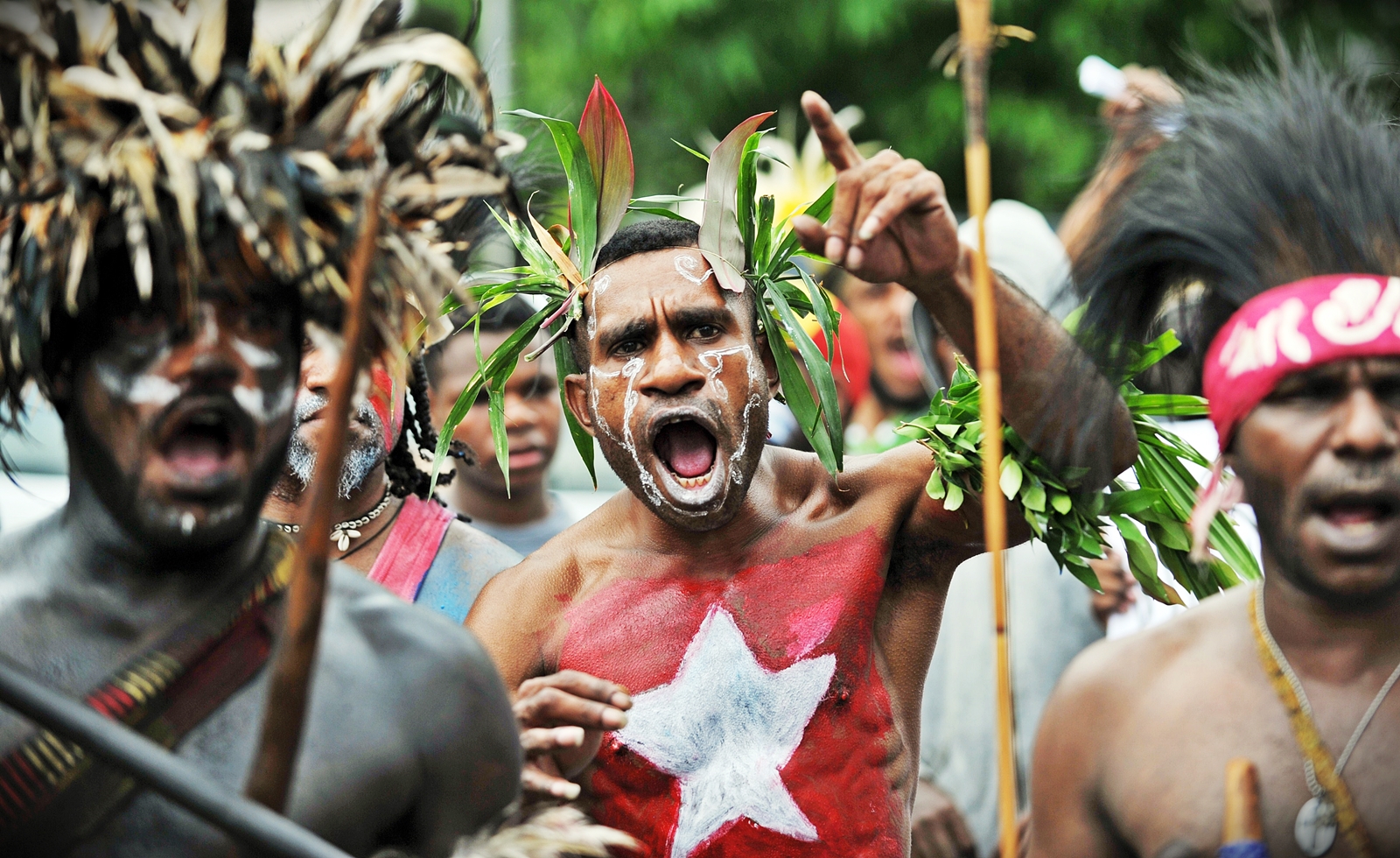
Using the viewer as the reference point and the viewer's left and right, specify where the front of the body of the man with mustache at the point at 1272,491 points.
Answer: facing the viewer

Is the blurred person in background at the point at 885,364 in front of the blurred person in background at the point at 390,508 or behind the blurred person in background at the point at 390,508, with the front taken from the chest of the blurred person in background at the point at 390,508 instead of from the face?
behind

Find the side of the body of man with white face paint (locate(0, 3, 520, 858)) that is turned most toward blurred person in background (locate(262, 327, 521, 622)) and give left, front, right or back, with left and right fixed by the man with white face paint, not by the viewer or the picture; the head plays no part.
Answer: back

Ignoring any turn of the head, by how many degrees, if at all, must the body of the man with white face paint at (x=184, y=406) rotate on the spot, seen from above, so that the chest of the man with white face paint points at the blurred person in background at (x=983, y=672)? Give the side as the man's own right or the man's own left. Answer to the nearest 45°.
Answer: approximately 135° to the man's own left

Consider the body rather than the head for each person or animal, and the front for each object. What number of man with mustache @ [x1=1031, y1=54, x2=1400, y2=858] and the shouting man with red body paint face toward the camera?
2

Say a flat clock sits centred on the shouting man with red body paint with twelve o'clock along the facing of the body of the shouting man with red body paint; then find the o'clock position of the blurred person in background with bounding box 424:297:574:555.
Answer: The blurred person in background is roughly at 5 o'clock from the shouting man with red body paint.

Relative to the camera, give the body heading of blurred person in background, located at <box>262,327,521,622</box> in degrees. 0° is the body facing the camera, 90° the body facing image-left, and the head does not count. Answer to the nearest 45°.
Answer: approximately 45°

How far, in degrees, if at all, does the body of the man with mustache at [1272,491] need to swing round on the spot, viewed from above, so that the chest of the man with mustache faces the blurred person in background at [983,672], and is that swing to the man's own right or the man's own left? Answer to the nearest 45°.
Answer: approximately 180°

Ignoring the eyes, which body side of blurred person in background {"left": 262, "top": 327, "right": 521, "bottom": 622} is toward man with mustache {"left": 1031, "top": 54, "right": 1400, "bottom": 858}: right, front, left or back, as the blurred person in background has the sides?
left

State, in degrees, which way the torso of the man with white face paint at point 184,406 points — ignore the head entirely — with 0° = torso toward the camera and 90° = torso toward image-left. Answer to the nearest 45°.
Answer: approximately 0°
